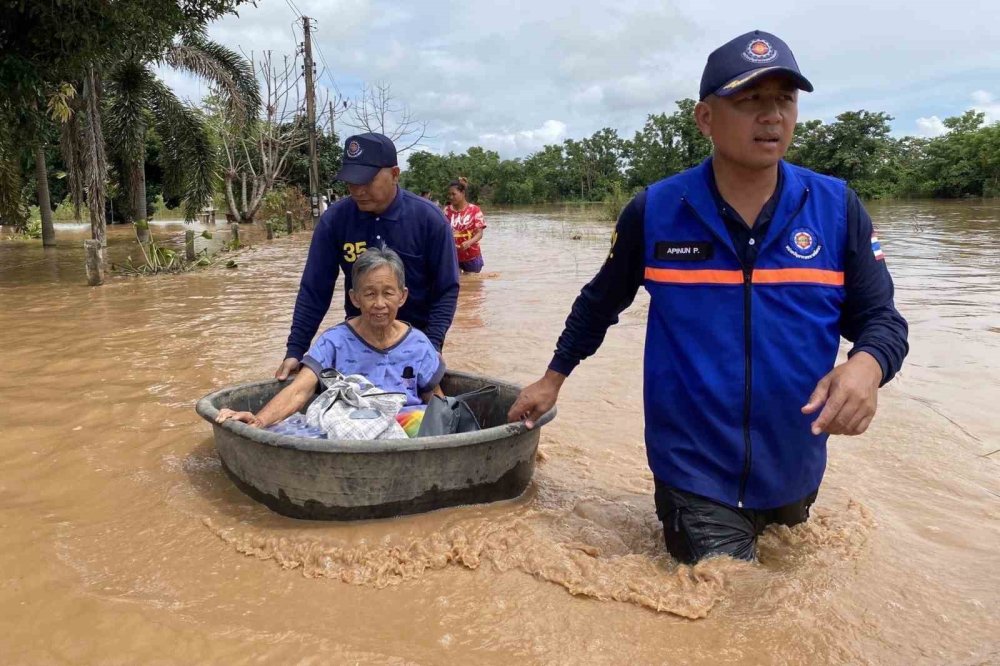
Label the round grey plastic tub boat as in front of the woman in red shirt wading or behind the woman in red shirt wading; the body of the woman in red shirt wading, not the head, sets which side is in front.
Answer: in front

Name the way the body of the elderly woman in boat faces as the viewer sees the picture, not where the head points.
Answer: toward the camera

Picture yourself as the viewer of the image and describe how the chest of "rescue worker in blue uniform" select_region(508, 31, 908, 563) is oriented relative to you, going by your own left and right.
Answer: facing the viewer

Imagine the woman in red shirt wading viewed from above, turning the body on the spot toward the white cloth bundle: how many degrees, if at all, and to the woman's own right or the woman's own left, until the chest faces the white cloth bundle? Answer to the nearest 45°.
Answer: approximately 45° to the woman's own left

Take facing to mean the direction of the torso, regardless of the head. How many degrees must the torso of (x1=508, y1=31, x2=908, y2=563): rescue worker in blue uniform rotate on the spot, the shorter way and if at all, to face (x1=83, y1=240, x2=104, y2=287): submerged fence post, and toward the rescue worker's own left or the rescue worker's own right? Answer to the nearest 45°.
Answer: approximately 135° to the rescue worker's own right

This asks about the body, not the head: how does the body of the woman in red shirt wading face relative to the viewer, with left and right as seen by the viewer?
facing the viewer and to the left of the viewer

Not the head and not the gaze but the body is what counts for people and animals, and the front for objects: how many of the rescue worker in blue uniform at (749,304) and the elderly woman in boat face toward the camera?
2

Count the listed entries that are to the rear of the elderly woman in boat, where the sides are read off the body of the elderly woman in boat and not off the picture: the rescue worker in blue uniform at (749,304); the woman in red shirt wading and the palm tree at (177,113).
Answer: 2
